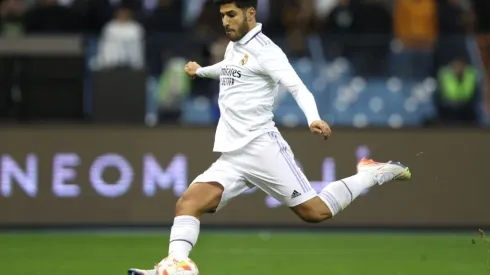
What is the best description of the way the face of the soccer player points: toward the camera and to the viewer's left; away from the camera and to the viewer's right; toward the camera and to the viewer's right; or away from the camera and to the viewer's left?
toward the camera and to the viewer's left

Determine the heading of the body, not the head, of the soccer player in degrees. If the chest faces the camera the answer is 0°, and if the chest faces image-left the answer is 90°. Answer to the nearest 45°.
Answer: approximately 45°
